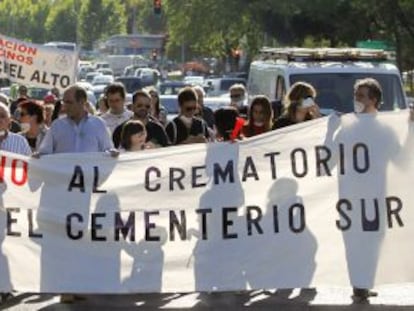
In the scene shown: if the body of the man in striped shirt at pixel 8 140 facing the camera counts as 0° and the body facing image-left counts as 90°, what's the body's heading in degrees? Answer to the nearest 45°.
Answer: approximately 0°

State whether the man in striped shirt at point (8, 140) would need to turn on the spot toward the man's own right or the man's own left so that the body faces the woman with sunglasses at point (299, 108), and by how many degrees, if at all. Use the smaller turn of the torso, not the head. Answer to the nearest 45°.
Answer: approximately 90° to the man's own left

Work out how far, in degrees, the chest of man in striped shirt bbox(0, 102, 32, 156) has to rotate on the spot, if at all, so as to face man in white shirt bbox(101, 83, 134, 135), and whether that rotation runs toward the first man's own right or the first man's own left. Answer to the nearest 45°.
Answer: approximately 135° to the first man's own left

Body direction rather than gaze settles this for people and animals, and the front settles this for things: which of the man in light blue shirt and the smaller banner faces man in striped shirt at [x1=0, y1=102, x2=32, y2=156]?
the smaller banner

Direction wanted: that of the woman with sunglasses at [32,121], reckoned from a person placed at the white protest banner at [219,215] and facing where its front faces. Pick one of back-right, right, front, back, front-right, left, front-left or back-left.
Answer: back-right

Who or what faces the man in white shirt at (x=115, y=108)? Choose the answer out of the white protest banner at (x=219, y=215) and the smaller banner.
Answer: the smaller banner

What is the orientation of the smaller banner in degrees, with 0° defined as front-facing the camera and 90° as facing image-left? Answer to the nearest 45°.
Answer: approximately 0°

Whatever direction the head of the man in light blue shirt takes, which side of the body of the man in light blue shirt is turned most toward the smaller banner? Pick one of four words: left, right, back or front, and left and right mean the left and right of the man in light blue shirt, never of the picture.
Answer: back

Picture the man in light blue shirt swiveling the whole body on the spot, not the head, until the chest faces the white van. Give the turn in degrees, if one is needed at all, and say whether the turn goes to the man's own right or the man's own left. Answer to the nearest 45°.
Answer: approximately 135° to the man's own left
